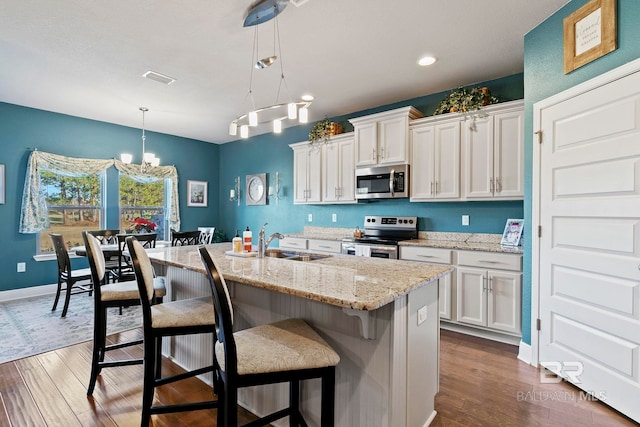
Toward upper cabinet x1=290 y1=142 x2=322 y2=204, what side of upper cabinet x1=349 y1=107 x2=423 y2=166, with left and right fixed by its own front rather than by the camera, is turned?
right

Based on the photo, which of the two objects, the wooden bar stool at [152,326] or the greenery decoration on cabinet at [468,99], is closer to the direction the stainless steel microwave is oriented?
the wooden bar stool

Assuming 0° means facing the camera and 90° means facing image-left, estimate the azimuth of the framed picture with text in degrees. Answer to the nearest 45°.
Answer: approximately 45°

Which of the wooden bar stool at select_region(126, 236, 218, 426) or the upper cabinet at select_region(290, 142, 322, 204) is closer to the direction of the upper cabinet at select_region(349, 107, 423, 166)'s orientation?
the wooden bar stool

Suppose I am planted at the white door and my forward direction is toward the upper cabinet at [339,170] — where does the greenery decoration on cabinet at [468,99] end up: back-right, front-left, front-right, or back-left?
front-right

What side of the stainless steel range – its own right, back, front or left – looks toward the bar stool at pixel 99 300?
front

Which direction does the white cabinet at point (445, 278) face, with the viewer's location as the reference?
facing the viewer

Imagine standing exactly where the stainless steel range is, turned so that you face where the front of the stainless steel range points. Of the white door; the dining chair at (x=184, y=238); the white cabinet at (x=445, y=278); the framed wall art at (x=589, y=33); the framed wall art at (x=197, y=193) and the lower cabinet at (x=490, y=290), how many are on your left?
4

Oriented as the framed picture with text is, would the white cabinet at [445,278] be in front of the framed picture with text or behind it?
in front

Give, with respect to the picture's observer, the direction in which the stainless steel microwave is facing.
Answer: facing the viewer and to the left of the viewer
